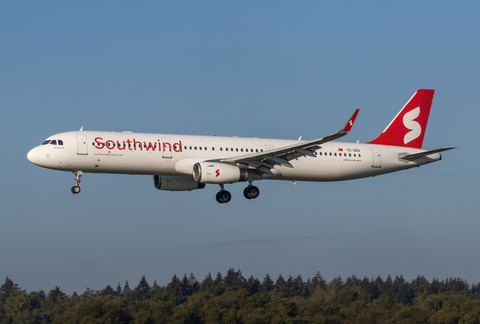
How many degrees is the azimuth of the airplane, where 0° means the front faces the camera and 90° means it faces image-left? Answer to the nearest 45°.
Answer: approximately 90°
